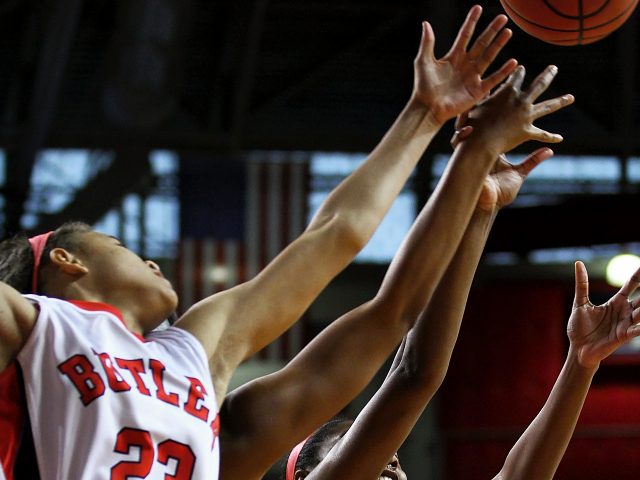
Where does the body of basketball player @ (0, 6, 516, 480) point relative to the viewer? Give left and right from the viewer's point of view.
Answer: facing the viewer and to the right of the viewer

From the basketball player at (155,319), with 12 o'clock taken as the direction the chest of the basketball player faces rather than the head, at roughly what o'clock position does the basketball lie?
The basketball is roughly at 9 o'clock from the basketball player.

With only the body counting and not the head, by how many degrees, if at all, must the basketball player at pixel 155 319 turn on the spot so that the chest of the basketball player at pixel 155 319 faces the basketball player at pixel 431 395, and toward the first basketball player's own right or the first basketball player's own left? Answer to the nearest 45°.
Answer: approximately 90° to the first basketball player's own left

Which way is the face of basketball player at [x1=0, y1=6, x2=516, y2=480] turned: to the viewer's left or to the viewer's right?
to the viewer's right
